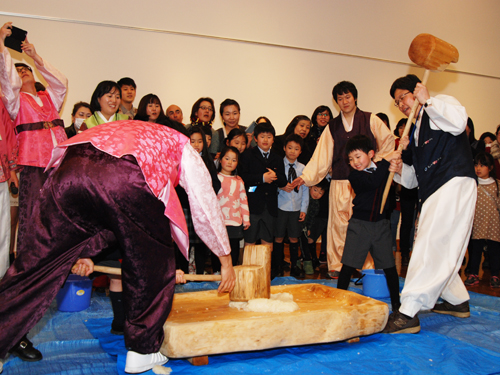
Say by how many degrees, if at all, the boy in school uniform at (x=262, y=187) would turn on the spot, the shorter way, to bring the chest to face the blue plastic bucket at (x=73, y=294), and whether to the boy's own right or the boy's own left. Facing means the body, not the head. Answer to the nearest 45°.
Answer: approximately 45° to the boy's own right

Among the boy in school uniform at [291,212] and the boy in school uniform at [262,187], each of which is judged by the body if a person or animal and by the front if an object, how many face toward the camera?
2

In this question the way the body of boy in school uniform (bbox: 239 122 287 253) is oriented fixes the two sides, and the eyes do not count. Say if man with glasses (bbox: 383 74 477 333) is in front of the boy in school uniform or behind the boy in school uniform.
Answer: in front

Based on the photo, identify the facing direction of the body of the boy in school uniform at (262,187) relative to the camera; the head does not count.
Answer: toward the camera

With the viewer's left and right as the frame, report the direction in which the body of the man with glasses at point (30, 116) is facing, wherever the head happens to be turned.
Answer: facing the viewer and to the right of the viewer

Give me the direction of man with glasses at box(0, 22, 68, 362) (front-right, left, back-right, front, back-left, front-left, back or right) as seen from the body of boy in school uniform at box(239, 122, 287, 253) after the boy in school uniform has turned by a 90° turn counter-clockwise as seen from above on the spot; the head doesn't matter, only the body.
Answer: back-right

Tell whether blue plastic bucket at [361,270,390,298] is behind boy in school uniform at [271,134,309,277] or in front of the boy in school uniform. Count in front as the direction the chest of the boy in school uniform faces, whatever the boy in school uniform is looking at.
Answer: in front

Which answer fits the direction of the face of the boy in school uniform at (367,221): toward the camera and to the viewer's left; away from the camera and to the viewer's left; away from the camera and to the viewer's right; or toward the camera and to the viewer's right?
toward the camera and to the viewer's left

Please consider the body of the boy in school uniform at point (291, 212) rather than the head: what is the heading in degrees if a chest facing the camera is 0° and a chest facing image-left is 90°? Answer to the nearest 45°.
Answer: approximately 0°

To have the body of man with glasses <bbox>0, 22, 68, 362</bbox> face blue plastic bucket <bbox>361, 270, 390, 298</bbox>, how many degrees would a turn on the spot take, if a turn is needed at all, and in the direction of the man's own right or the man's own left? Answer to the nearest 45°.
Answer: approximately 45° to the man's own left

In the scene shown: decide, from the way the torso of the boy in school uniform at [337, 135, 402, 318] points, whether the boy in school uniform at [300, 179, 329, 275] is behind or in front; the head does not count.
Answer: behind

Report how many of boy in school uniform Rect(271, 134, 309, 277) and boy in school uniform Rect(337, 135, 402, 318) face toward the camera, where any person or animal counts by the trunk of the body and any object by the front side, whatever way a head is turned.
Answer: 2

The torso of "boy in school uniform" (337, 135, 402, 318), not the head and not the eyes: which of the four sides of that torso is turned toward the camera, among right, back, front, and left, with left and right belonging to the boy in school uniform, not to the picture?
front

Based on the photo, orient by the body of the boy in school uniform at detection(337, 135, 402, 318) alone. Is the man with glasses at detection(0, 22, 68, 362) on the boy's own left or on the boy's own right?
on the boy's own right
